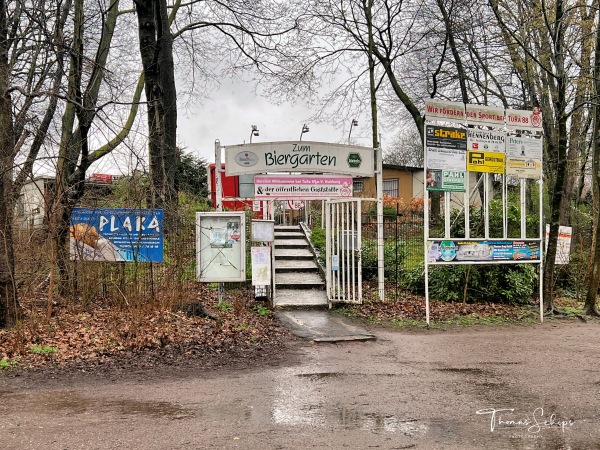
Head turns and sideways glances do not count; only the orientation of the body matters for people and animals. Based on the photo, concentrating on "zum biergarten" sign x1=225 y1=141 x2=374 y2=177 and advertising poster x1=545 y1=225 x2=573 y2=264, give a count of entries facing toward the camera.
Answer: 2

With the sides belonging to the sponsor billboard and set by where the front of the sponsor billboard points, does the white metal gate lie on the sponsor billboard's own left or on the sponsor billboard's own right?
on the sponsor billboard's own right

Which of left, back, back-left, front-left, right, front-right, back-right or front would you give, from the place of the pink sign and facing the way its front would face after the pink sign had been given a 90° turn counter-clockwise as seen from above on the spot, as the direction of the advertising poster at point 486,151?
front

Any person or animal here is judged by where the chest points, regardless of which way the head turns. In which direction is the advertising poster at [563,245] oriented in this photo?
toward the camera

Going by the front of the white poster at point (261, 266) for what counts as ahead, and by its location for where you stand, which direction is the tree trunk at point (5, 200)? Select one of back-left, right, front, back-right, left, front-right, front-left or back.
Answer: front-right

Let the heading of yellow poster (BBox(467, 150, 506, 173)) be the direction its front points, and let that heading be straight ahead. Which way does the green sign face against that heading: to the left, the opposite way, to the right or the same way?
the same way

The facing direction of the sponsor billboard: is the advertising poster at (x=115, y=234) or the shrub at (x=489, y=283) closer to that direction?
the advertising poster

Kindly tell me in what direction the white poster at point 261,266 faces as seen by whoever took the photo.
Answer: facing the viewer

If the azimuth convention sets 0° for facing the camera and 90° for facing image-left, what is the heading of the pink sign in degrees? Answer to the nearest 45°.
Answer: approximately 0°

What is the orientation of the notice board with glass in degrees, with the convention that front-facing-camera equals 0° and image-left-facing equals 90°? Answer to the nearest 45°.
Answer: approximately 0°

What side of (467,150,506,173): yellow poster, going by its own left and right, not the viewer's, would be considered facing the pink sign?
right

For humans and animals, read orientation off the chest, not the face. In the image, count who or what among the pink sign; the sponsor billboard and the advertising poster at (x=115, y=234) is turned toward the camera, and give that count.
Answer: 3

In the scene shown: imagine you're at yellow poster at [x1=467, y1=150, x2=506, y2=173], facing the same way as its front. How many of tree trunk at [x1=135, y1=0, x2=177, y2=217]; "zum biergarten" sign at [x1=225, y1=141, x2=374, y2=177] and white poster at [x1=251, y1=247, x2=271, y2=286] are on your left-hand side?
0

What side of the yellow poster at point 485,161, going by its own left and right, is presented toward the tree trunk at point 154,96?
right

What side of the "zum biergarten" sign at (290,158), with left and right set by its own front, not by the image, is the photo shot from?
front
